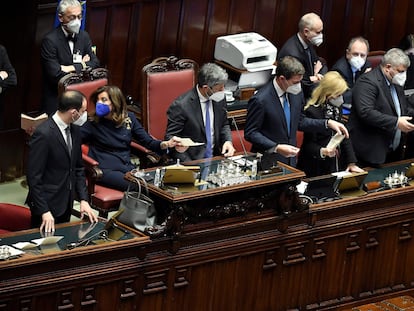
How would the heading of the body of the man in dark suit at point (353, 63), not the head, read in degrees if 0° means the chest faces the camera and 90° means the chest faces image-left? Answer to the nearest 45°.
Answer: approximately 0°

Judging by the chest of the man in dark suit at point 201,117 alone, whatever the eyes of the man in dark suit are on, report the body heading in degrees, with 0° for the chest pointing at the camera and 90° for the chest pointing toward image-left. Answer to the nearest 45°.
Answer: approximately 315°

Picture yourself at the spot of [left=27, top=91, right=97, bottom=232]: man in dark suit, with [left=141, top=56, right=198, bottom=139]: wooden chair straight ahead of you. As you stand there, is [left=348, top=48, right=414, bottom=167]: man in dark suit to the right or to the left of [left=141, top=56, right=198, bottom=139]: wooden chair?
right

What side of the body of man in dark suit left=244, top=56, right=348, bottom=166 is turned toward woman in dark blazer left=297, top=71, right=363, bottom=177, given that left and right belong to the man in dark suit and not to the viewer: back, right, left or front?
left

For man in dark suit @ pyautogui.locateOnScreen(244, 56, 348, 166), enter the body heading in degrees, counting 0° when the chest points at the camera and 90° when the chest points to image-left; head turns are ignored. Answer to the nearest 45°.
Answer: approximately 315°

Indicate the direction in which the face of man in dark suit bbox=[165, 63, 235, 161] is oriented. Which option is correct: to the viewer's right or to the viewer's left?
to the viewer's right
